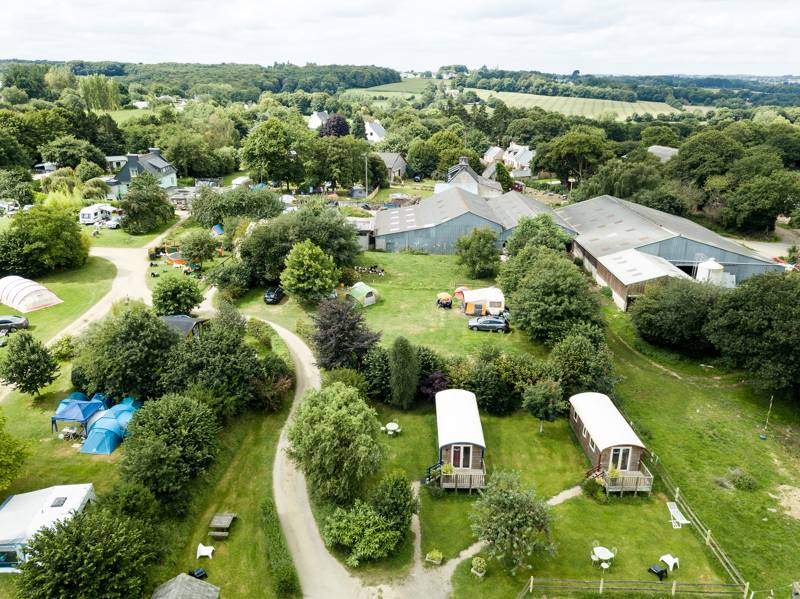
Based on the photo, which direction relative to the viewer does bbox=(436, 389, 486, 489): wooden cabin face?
toward the camera

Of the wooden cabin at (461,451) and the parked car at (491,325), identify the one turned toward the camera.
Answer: the wooden cabin

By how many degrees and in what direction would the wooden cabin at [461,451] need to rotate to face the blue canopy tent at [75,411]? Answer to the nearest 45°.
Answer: approximately 90° to its right

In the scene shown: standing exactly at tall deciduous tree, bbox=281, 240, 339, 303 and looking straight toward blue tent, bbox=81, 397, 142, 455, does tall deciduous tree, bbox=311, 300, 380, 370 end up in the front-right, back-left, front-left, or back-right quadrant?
front-left

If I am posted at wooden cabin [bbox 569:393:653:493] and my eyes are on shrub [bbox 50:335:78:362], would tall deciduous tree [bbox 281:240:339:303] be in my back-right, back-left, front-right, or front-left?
front-right

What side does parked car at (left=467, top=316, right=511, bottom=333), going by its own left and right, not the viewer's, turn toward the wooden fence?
left

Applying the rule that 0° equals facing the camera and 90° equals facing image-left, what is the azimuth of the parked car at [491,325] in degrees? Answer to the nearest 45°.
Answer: approximately 90°

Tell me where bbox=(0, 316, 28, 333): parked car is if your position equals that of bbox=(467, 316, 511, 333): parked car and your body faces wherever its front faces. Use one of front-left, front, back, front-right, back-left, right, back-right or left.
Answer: front

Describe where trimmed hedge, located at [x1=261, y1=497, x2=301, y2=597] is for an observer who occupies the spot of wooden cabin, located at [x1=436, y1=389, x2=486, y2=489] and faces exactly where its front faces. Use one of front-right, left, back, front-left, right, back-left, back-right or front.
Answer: front-right

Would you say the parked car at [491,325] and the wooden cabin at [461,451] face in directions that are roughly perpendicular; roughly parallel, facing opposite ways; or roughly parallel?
roughly perpendicular

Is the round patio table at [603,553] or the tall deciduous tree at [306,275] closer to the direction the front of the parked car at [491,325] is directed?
the tall deciduous tree

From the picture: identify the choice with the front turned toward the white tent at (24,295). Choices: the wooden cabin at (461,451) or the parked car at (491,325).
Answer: the parked car

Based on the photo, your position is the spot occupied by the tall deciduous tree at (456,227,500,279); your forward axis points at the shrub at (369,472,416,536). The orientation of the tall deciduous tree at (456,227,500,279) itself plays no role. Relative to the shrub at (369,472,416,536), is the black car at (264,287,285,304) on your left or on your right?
right

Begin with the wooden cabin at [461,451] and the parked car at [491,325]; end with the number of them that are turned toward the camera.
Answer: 1
